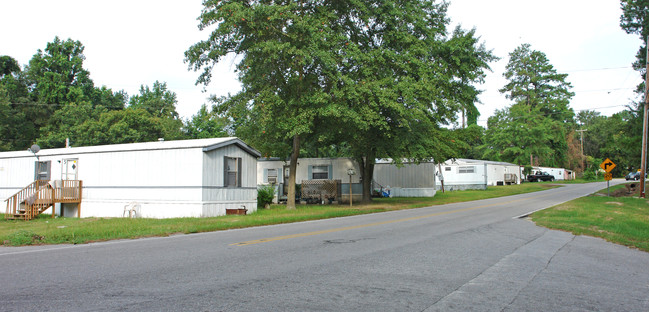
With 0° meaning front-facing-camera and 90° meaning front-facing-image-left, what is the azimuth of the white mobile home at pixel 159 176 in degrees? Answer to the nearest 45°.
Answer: approximately 45°

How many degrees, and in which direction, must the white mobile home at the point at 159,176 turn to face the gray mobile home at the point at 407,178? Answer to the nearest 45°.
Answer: approximately 135° to its left

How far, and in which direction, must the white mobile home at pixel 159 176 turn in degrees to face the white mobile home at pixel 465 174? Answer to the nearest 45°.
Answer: approximately 180°
